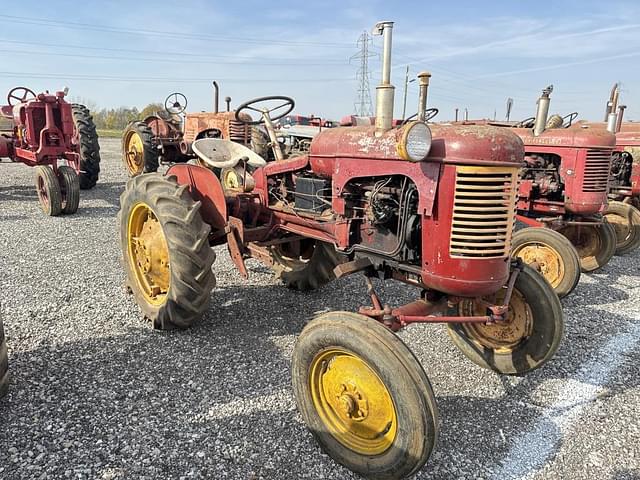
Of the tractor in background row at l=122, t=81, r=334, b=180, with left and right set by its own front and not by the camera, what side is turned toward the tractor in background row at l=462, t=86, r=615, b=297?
front

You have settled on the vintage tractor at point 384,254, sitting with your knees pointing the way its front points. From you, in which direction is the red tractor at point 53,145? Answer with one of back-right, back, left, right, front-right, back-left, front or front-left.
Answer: back

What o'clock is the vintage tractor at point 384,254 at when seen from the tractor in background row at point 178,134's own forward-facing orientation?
The vintage tractor is roughly at 1 o'clock from the tractor in background row.

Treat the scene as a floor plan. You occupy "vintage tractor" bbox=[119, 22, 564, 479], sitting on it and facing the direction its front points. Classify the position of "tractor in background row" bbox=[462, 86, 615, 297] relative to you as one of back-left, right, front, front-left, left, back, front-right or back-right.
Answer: left

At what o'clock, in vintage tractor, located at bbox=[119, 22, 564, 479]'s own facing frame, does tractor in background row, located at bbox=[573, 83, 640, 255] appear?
The tractor in background row is roughly at 9 o'clock from the vintage tractor.

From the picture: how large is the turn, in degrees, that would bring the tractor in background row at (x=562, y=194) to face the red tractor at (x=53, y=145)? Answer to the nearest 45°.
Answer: approximately 135° to its right
